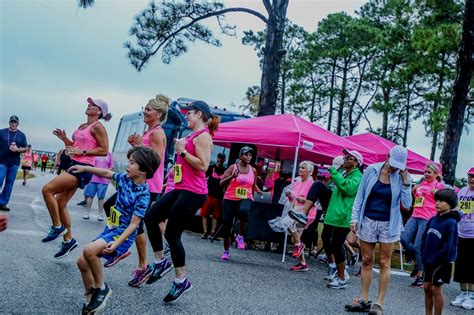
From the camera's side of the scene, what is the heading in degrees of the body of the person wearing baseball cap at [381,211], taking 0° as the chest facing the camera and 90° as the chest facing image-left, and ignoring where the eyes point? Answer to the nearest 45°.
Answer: approximately 0°

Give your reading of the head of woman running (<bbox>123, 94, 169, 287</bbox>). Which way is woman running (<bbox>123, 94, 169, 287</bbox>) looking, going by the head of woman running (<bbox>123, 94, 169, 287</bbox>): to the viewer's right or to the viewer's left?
to the viewer's left

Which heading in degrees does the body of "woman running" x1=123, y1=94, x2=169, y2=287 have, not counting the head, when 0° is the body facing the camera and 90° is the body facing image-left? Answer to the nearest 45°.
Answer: approximately 90°
